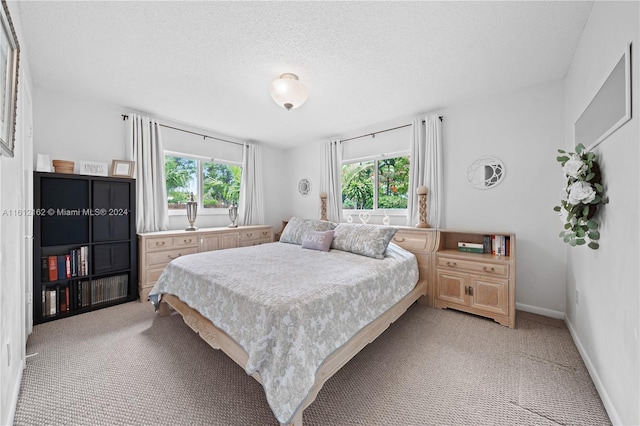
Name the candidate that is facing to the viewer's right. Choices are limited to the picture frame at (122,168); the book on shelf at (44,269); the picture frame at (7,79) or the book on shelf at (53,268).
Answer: the picture frame at (7,79)

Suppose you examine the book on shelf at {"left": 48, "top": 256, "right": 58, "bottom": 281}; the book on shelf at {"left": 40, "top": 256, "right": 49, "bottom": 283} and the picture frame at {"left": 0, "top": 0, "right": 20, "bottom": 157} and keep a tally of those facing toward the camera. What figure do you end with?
2

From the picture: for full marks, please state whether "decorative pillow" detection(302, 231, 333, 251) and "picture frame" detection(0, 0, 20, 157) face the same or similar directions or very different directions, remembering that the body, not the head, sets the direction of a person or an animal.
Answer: very different directions

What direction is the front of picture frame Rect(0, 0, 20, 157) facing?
to the viewer's right

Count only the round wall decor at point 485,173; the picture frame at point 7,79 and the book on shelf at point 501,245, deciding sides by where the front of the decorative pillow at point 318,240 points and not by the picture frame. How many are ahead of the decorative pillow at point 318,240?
1

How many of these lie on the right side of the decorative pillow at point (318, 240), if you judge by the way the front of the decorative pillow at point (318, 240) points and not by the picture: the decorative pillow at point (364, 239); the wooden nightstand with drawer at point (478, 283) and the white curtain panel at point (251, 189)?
1

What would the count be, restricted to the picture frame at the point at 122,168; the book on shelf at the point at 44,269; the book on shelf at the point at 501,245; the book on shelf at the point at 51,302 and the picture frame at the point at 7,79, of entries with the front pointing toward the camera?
4

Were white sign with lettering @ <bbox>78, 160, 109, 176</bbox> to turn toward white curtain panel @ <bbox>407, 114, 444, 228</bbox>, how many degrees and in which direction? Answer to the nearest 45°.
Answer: approximately 45° to its left
